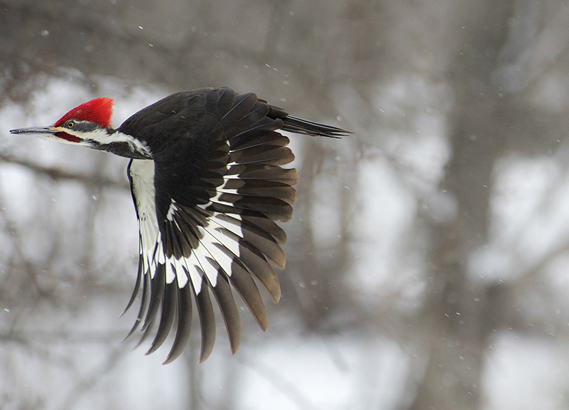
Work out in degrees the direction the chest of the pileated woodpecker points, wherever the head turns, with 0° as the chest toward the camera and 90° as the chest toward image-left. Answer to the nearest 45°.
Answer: approximately 90°
